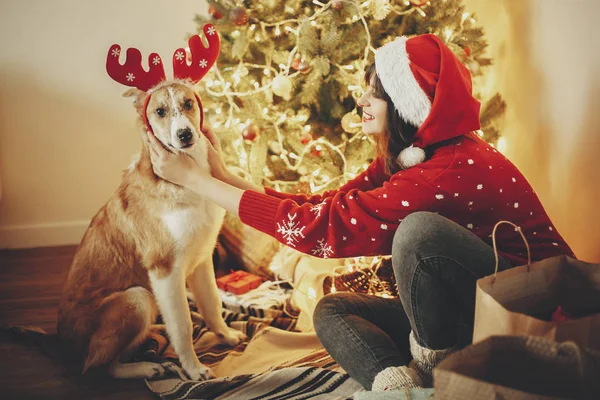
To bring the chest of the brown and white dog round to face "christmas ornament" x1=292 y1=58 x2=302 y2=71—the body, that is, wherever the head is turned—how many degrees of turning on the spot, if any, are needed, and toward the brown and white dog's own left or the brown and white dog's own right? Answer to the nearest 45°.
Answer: approximately 90° to the brown and white dog's own left

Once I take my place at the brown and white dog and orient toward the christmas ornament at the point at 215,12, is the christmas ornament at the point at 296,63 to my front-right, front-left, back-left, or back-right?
front-right

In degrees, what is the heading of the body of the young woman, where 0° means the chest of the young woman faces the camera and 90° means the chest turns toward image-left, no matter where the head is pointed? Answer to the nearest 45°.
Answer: approximately 90°

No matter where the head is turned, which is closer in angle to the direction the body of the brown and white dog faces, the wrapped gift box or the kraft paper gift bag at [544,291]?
the kraft paper gift bag

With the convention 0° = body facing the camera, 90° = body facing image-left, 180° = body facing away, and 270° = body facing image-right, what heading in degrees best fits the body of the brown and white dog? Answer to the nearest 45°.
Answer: approximately 315°

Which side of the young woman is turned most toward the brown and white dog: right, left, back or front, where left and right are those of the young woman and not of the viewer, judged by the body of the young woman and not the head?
front

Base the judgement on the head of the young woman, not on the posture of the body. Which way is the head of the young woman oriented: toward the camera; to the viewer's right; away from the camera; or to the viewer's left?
to the viewer's left

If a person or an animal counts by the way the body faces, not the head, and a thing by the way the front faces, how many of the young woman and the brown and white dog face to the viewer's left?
1

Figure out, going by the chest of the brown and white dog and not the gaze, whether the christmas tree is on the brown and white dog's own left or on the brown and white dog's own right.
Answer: on the brown and white dog's own left
